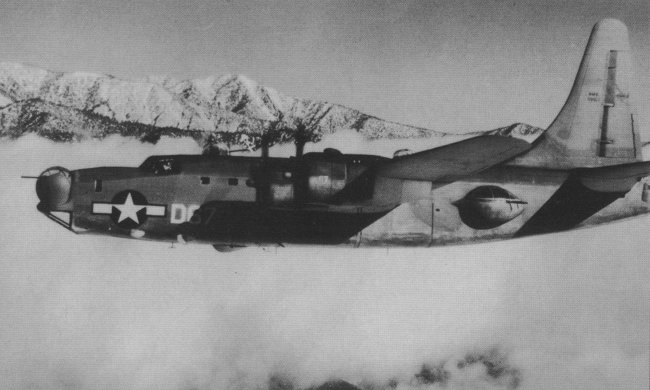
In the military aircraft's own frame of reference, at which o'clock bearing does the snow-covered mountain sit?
The snow-covered mountain is roughly at 2 o'clock from the military aircraft.

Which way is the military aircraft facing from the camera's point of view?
to the viewer's left
